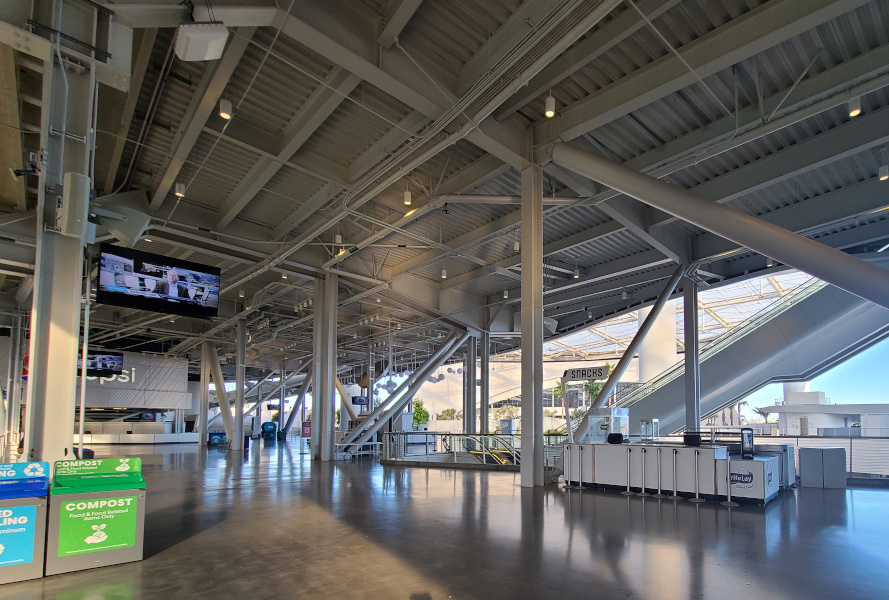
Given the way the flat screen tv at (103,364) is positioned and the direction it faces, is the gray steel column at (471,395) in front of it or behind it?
in front

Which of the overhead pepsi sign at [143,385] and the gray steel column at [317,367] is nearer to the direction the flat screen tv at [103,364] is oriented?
the gray steel column

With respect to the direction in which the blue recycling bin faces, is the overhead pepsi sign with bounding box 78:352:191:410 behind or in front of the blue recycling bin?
behind

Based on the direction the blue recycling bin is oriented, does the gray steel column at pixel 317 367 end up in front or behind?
behind

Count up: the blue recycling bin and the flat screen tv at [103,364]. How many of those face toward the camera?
2

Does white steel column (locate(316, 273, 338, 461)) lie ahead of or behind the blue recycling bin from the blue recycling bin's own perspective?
behind

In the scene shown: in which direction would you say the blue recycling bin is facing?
toward the camera

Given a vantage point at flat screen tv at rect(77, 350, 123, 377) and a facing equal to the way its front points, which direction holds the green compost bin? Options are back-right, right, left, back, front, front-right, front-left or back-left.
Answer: front
